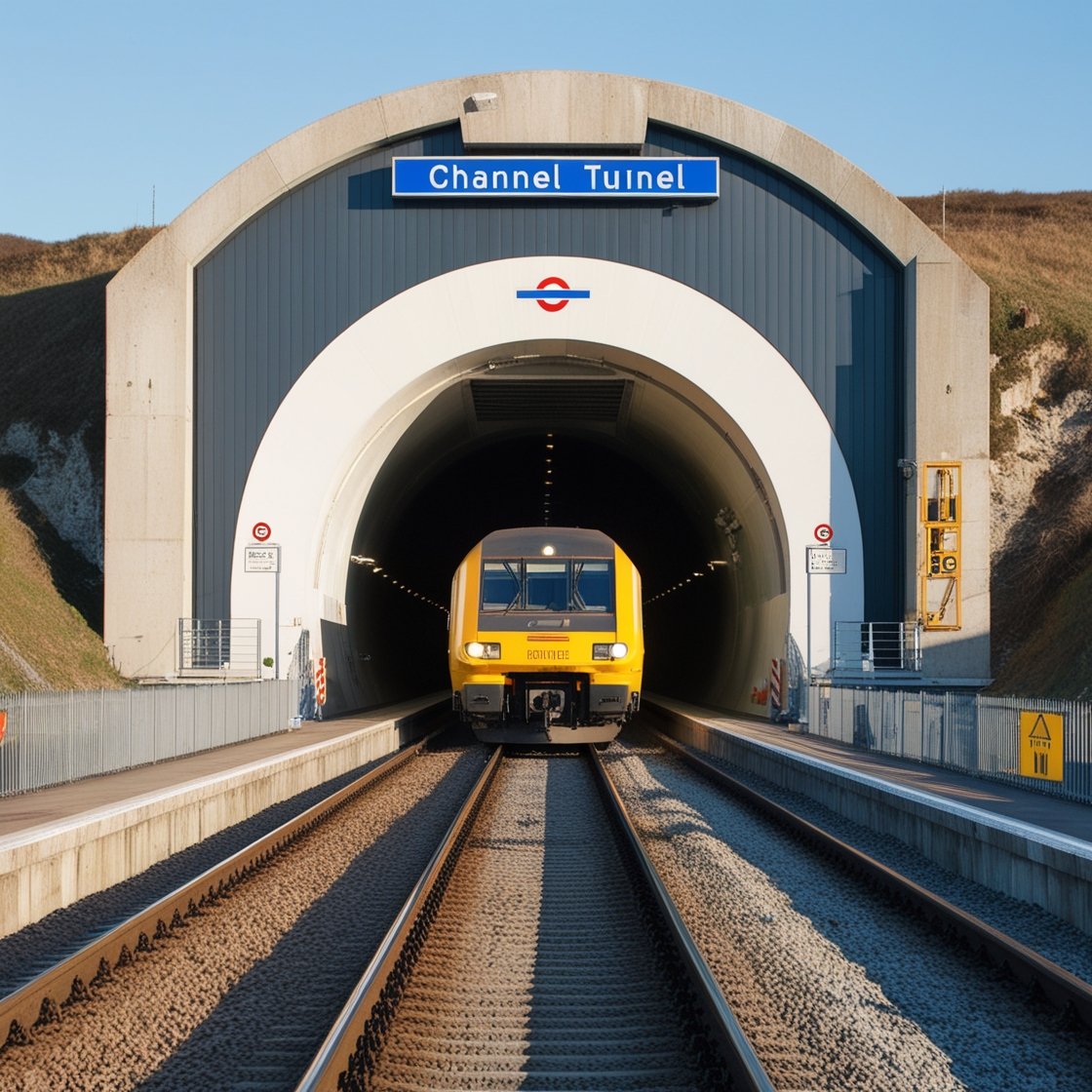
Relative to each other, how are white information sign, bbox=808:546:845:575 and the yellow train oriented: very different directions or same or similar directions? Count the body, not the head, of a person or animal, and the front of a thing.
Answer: same or similar directions

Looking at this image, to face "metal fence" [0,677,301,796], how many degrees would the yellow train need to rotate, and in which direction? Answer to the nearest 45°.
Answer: approximately 45° to its right

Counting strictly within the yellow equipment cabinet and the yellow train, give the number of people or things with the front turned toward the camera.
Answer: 2

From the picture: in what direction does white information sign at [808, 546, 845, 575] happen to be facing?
toward the camera

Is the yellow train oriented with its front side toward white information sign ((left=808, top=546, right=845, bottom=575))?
no

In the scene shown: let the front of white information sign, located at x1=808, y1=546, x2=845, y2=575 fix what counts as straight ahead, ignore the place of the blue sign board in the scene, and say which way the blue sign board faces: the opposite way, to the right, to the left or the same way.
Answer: the same way

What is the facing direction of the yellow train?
toward the camera

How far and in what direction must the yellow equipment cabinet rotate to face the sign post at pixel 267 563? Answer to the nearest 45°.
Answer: approximately 90° to its right

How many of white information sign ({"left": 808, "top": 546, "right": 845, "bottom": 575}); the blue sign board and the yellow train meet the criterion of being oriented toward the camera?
3

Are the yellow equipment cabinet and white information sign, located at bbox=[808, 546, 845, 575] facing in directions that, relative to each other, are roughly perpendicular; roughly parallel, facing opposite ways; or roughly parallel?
roughly parallel

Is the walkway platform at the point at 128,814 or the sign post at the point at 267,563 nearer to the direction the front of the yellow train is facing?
the walkway platform

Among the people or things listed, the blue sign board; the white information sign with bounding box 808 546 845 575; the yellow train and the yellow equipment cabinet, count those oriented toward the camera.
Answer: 4

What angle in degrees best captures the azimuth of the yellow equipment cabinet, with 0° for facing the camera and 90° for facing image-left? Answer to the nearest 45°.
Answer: approximately 0°

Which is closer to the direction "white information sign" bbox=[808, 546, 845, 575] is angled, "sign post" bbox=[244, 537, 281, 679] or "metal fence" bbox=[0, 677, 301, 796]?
the metal fence

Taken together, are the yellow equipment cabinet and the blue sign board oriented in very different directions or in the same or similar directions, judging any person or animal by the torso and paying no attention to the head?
same or similar directions

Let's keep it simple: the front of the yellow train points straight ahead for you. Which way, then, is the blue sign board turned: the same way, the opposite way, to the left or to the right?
the same way
